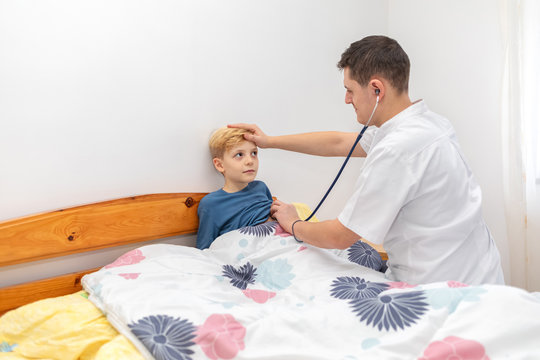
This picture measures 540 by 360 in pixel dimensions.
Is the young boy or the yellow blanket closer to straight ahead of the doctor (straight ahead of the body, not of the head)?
the young boy

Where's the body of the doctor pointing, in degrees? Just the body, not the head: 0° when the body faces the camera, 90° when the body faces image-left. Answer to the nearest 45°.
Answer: approximately 135°

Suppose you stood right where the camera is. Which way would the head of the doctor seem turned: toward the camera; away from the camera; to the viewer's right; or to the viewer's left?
to the viewer's left

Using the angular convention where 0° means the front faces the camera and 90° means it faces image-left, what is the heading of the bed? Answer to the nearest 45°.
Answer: approximately 315°

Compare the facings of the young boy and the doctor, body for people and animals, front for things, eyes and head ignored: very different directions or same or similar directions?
very different directions

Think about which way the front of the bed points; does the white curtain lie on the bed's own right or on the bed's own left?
on the bed's own left

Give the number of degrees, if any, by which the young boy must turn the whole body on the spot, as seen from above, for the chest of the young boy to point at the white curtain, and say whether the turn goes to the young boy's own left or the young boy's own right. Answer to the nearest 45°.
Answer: approximately 45° to the young boy's own left
